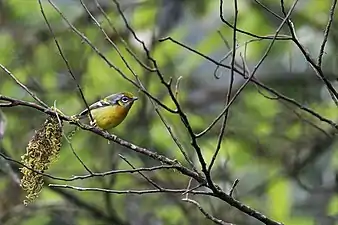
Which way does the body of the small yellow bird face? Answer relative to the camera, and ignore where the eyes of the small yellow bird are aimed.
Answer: to the viewer's right
